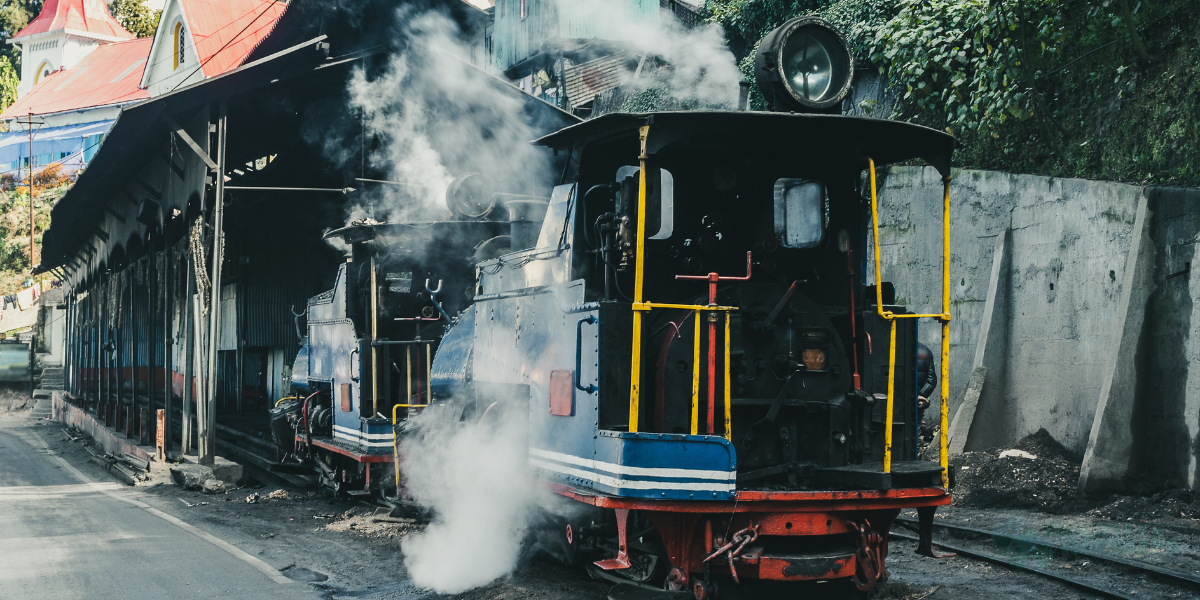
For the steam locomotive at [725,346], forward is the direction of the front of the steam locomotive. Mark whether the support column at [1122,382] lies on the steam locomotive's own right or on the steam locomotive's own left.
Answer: on the steam locomotive's own right

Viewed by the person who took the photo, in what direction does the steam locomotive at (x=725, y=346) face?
facing away from the viewer and to the left of the viewer

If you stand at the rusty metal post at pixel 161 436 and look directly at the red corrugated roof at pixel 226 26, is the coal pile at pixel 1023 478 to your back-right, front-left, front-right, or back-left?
back-right

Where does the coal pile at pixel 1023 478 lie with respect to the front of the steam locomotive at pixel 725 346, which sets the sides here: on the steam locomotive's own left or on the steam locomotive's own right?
on the steam locomotive's own right
